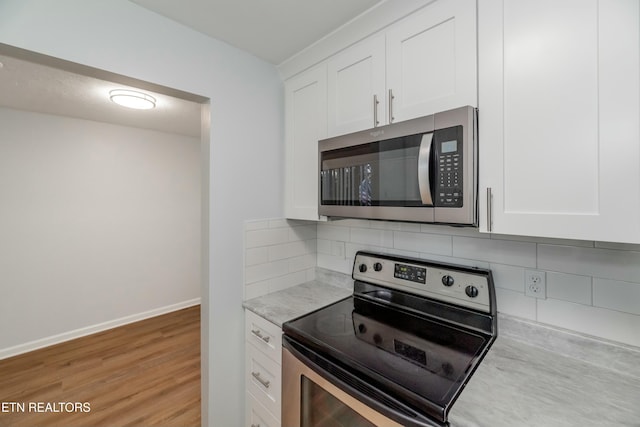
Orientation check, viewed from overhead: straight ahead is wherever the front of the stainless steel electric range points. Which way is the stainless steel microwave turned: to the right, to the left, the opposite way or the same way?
the same way

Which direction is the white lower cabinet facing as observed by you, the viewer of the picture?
facing the viewer and to the left of the viewer

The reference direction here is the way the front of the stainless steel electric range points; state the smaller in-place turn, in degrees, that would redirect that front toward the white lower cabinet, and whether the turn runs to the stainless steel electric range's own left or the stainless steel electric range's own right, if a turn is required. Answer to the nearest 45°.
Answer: approximately 45° to the stainless steel electric range's own right

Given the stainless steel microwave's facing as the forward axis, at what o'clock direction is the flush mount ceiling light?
The flush mount ceiling light is roughly at 2 o'clock from the stainless steel microwave.

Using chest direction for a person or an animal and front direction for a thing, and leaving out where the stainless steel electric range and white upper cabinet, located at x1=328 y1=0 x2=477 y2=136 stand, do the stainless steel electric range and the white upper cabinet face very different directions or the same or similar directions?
same or similar directions

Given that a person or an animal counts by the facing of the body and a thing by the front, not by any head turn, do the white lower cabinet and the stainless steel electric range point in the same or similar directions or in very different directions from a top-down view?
same or similar directions

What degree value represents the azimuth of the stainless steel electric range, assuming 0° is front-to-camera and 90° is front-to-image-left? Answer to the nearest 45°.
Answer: approximately 45°

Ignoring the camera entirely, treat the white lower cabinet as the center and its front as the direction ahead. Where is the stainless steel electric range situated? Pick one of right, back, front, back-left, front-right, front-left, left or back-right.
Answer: left

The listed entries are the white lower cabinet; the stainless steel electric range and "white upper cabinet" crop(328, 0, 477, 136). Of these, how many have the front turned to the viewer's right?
0

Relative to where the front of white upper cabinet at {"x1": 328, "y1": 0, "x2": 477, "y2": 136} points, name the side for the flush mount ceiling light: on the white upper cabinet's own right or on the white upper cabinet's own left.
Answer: on the white upper cabinet's own right
